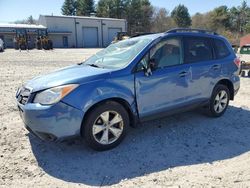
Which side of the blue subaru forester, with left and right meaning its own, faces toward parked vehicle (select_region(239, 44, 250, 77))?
back

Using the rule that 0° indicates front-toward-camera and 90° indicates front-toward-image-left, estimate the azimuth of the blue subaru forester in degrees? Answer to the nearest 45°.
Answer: approximately 45°
